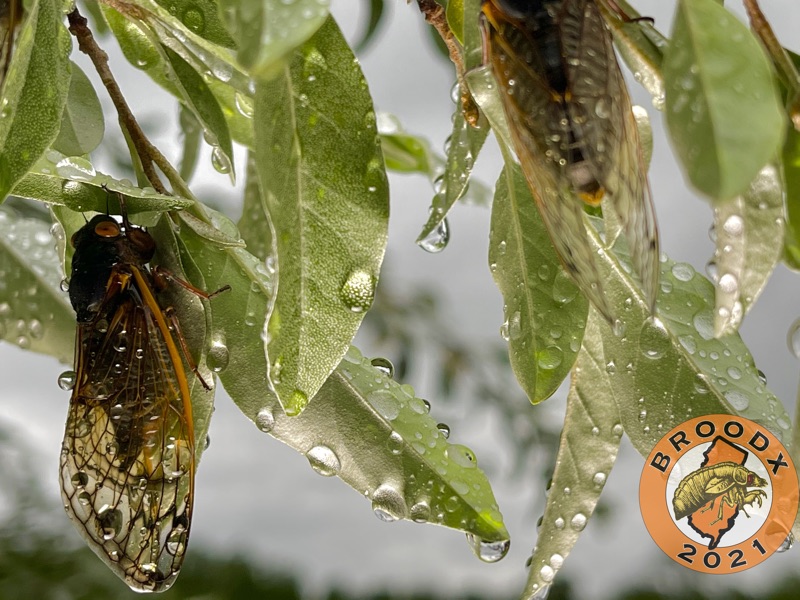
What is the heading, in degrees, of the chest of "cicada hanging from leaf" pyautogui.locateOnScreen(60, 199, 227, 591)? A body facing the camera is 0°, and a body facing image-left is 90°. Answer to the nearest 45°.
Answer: approximately 225°
